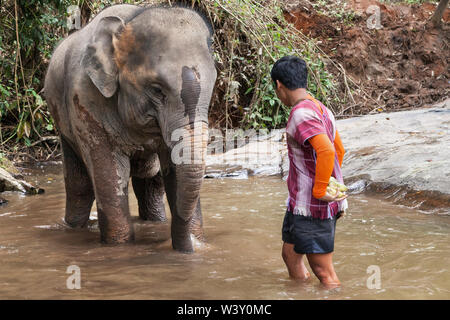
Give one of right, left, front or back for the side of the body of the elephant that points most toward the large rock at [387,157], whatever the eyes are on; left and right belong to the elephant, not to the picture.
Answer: left

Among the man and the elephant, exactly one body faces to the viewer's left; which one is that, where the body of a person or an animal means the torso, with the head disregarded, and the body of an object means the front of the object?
the man

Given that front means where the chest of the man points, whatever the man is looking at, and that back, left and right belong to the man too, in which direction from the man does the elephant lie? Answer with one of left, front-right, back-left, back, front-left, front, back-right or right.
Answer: front-right

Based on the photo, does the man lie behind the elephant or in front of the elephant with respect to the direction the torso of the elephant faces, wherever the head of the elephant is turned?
in front

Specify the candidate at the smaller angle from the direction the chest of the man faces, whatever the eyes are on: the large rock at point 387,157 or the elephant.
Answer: the elephant

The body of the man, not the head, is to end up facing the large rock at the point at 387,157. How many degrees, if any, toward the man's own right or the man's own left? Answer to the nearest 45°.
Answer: approximately 90° to the man's own right

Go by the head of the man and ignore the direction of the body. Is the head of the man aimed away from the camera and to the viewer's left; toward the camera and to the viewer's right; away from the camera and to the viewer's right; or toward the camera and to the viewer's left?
away from the camera and to the viewer's left

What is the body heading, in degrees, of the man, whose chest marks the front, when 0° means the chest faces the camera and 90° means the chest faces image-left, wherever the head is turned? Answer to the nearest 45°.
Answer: approximately 90°

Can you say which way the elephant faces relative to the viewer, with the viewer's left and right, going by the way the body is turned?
facing the viewer and to the right of the viewer

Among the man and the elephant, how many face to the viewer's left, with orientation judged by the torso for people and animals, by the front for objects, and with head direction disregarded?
1

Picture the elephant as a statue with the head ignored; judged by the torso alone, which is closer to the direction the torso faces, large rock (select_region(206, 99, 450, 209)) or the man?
the man
